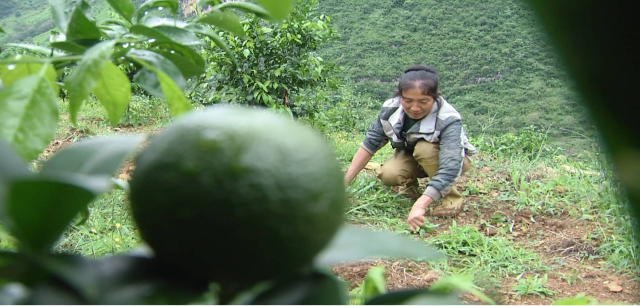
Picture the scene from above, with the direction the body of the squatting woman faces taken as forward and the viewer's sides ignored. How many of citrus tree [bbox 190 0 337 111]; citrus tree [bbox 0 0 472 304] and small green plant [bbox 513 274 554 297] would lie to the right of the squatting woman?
1

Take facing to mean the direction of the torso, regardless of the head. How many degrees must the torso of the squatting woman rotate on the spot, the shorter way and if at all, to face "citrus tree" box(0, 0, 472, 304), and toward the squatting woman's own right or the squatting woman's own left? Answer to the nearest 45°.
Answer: approximately 45° to the squatting woman's own left

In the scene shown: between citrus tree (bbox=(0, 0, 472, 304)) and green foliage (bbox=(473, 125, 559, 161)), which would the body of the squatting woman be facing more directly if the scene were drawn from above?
the citrus tree

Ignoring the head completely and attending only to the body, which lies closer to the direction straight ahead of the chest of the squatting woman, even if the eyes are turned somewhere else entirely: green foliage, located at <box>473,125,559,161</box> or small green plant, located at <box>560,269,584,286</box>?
the small green plant

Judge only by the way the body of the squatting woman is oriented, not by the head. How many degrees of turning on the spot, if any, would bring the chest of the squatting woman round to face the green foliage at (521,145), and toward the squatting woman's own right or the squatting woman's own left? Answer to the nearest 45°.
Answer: approximately 180°

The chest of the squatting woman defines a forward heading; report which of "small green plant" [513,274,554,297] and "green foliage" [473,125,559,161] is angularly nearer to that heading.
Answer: the small green plant

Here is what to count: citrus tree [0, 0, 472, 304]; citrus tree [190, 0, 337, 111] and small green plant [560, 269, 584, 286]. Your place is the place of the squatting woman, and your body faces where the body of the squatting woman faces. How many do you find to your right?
1

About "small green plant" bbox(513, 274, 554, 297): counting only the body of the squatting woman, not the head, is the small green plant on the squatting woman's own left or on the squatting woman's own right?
on the squatting woman's own left

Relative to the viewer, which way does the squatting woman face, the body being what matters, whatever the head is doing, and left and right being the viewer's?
facing the viewer and to the left of the viewer
